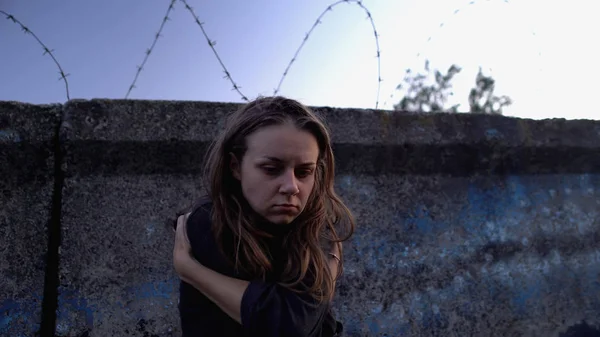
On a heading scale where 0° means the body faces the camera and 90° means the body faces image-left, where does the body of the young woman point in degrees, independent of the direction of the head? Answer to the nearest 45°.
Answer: approximately 315°
